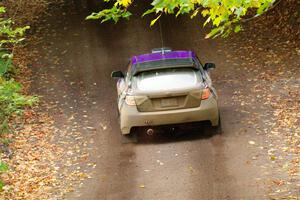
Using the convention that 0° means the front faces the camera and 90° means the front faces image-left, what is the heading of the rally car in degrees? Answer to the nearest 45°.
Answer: approximately 180°
